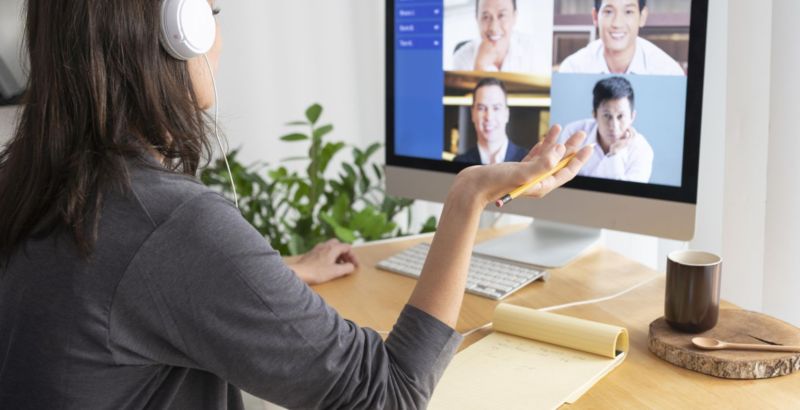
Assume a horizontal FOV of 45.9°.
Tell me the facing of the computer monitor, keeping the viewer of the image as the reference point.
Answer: facing the viewer and to the left of the viewer

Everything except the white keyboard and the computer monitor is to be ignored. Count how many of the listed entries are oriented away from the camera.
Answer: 0

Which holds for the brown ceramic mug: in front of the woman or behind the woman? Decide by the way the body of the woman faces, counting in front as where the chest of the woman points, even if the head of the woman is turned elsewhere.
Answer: in front

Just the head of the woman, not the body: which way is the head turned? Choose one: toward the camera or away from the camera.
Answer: away from the camera

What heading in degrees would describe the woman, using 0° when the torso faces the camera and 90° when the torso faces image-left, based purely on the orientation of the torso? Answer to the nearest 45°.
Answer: approximately 225°

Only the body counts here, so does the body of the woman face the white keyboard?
yes

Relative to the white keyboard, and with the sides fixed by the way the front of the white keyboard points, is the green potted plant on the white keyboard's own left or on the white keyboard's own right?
on the white keyboard's own right

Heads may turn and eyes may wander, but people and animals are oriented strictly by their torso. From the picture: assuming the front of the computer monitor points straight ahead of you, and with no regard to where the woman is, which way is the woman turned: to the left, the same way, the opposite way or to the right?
the opposite way

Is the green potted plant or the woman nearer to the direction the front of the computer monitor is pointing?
the woman
